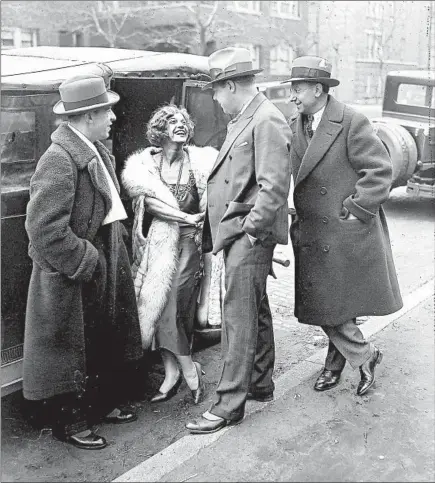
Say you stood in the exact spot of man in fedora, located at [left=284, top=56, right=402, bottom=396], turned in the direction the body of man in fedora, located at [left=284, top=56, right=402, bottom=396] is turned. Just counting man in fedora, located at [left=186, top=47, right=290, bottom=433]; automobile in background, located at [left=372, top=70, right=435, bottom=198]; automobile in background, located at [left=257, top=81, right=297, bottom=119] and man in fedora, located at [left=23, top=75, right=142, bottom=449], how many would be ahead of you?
2

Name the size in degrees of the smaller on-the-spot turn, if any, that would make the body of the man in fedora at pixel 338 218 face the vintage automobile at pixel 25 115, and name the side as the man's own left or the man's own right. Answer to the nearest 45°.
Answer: approximately 45° to the man's own right

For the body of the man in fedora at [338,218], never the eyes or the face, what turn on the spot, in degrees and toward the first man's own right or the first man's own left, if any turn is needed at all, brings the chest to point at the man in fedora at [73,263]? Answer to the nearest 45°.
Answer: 0° — they already face them

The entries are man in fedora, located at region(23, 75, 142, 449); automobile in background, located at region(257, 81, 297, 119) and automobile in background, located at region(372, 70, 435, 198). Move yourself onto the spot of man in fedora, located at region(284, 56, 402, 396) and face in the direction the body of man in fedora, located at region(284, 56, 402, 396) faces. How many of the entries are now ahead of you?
1

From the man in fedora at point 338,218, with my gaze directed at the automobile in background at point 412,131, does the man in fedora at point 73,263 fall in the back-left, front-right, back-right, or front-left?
back-left

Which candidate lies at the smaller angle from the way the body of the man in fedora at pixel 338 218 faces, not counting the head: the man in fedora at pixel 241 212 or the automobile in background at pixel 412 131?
the man in fedora

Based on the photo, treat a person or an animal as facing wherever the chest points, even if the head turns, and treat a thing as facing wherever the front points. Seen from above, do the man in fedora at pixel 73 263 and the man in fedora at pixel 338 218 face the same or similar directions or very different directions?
very different directions

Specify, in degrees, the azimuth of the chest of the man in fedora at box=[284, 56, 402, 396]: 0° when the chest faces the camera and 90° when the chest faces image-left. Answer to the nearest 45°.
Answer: approximately 45°

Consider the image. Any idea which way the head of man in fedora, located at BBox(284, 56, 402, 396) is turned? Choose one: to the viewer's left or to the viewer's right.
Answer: to the viewer's left

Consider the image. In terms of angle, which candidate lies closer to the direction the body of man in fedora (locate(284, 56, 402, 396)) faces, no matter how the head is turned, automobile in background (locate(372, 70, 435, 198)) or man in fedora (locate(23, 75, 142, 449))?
the man in fedora

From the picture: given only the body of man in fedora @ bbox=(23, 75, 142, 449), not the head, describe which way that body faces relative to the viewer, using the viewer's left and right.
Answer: facing to the right of the viewer

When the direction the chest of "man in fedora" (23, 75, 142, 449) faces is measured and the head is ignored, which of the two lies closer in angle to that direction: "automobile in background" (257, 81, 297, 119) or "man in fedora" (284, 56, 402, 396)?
the man in fedora

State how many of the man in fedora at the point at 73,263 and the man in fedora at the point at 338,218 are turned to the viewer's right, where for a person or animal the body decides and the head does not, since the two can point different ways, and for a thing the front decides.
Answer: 1

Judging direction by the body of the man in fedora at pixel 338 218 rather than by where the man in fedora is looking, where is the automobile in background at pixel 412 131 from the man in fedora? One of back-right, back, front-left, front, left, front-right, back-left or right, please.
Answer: back-right

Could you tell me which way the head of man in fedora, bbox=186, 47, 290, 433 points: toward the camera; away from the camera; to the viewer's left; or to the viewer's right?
to the viewer's left

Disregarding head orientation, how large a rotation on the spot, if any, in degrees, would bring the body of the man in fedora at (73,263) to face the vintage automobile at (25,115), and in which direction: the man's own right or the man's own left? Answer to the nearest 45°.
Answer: approximately 90° to the man's own left

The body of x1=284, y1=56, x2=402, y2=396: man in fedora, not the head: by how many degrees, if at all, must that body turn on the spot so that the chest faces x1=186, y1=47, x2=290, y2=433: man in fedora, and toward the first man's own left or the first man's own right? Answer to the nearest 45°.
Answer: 0° — they already face them
